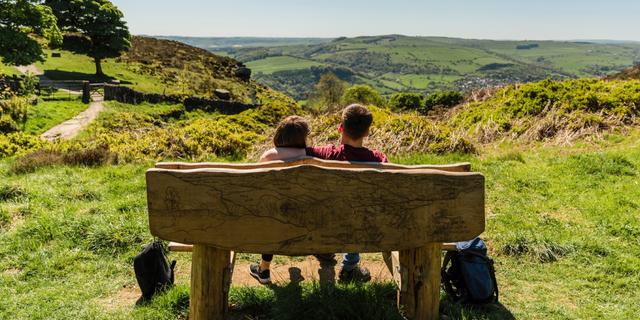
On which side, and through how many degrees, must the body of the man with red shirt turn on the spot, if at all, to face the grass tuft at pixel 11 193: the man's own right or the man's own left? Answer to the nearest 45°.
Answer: approximately 45° to the man's own left

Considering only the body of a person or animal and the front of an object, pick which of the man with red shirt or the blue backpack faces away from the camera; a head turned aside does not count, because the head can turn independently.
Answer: the man with red shirt

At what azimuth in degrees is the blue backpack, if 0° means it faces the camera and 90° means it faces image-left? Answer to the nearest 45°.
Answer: approximately 315°

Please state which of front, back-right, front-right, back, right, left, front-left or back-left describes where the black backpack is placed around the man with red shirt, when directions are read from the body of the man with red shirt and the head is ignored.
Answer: left

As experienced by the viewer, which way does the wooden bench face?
facing away from the viewer

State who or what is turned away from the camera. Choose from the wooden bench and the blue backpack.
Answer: the wooden bench

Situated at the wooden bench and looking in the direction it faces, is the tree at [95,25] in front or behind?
in front

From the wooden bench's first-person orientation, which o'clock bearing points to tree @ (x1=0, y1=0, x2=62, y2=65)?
The tree is roughly at 11 o'clock from the wooden bench.

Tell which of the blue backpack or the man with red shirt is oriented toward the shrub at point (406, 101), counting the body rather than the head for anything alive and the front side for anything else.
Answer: the man with red shirt

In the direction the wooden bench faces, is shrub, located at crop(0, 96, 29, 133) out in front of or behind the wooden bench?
in front

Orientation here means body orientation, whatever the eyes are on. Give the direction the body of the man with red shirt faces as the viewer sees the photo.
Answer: away from the camera

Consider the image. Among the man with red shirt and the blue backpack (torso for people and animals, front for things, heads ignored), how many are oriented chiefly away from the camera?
1

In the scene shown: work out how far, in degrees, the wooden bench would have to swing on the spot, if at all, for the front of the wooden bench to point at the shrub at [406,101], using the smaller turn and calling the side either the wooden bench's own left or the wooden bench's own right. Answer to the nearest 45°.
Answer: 0° — it already faces it

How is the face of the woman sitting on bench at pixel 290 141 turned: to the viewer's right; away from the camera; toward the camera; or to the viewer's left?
away from the camera
